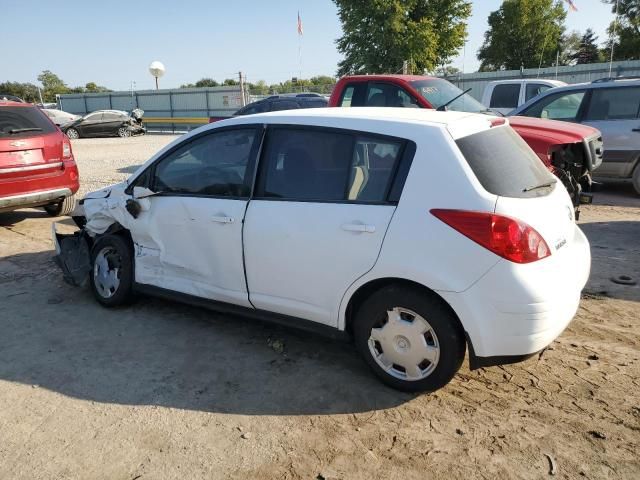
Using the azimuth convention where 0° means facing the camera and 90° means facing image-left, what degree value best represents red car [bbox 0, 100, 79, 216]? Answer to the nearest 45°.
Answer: approximately 135°

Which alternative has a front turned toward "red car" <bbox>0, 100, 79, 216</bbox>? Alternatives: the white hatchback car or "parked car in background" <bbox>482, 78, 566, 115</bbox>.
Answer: the white hatchback car

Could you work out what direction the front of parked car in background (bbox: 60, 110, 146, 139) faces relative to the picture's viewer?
facing to the left of the viewer

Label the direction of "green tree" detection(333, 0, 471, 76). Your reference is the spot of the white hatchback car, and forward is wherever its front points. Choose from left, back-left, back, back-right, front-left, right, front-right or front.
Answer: front-right

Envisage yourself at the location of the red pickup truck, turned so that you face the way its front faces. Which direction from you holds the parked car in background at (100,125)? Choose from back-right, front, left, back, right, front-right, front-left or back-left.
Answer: back

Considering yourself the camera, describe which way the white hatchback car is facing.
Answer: facing away from the viewer and to the left of the viewer

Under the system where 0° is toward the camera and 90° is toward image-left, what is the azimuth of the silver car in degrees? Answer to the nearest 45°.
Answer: approximately 90°

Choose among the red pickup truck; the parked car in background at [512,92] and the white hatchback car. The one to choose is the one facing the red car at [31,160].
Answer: the white hatchback car
